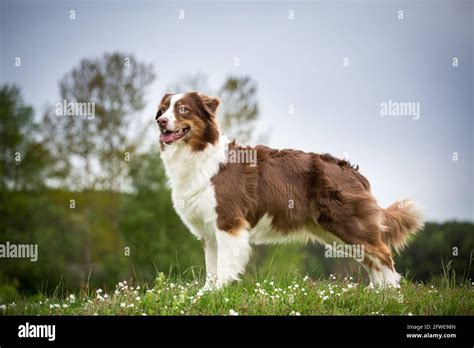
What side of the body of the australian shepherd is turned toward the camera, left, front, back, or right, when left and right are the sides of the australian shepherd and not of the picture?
left

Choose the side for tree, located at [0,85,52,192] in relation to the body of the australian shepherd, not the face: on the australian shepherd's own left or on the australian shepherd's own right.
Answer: on the australian shepherd's own right

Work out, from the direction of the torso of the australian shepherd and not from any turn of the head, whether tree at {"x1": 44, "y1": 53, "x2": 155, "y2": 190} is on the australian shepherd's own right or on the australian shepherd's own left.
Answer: on the australian shepherd's own right

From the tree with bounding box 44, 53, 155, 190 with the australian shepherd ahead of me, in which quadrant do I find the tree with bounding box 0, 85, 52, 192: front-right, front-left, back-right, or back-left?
back-right

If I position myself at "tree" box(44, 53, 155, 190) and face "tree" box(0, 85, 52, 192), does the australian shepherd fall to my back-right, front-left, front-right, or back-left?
back-left
